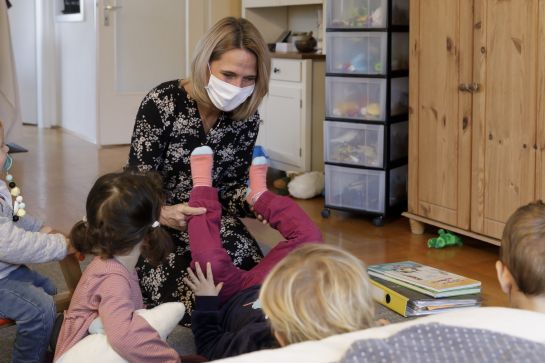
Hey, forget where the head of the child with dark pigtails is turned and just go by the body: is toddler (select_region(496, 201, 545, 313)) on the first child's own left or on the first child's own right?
on the first child's own right

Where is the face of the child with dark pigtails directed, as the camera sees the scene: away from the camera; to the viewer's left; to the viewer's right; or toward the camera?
away from the camera

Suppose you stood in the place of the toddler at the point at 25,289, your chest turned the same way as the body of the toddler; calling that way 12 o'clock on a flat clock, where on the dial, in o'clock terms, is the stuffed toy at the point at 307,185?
The stuffed toy is roughly at 10 o'clock from the toddler.

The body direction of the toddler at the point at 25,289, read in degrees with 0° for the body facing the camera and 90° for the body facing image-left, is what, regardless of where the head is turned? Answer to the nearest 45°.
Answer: approximately 270°

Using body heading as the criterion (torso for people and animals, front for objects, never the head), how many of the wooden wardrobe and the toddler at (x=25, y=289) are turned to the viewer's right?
1

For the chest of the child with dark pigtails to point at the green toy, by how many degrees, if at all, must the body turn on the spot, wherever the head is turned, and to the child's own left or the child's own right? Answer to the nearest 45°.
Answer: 0° — they already face it

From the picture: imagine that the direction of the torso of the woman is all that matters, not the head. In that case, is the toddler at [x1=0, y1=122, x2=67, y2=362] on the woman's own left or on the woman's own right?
on the woman's own right

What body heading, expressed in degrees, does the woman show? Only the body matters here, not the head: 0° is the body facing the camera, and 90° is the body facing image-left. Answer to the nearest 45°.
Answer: approximately 315°

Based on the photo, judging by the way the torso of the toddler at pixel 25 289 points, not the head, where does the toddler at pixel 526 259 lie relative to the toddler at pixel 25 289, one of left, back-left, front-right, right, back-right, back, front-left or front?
front-right
